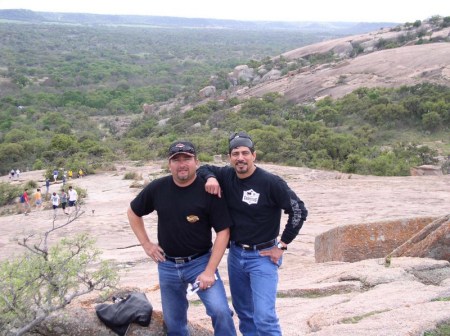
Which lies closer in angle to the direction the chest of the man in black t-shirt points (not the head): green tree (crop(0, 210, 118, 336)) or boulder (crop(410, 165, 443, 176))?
the green tree

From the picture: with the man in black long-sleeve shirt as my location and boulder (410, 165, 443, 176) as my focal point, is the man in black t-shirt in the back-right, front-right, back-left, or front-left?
back-left

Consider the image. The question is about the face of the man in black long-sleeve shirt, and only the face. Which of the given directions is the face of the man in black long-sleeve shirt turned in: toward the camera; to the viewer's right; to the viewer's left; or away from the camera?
toward the camera

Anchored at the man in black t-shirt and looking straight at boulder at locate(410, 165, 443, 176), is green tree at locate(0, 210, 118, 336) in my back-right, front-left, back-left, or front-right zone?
back-left

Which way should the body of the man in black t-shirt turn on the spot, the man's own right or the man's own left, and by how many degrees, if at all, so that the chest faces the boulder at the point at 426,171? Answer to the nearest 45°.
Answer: approximately 135° to the man's own left

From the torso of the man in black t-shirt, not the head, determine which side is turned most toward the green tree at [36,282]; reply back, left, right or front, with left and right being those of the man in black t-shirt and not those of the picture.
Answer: right

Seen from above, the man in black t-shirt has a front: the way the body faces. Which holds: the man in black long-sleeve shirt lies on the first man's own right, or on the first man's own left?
on the first man's own left

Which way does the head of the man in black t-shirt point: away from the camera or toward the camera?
toward the camera

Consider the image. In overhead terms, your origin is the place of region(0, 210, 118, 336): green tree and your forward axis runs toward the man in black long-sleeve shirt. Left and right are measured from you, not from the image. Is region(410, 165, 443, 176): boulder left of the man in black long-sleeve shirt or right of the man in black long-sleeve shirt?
left

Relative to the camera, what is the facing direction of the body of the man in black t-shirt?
toward the camera
